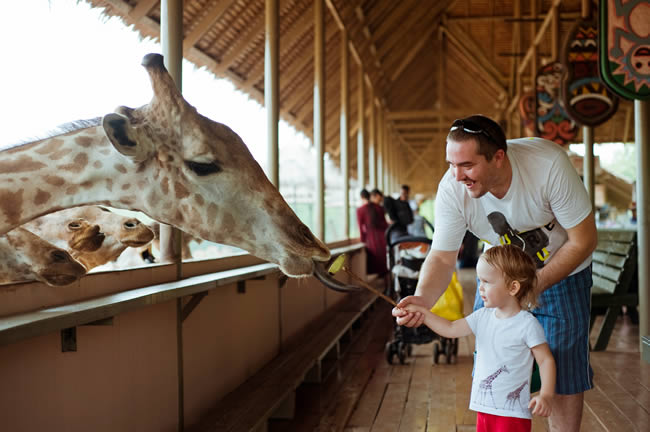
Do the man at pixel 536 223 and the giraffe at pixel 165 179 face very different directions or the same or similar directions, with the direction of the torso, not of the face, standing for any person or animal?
very different directions

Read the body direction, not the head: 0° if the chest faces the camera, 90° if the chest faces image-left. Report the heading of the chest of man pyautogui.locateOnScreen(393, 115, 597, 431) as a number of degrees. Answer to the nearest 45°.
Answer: approximately 45°

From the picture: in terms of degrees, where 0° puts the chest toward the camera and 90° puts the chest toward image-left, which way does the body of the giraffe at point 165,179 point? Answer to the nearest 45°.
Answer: approximately 270°

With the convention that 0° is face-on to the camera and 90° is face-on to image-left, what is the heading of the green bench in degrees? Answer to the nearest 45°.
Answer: approximately 45°

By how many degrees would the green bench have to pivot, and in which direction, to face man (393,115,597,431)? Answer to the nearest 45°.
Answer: approximately 45° to its left

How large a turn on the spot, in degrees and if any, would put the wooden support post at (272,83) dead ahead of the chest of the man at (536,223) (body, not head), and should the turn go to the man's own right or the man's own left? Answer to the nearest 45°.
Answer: approximately 90° to the man's own right

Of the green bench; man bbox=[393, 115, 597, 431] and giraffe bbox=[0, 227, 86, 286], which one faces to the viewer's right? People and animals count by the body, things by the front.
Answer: the giraffe

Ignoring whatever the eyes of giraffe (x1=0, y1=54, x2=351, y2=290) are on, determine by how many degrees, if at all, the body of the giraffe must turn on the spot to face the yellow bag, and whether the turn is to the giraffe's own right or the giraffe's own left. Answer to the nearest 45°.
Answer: approximately 45° to the giraffe's own left

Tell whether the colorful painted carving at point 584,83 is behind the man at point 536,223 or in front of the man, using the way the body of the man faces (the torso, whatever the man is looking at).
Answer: behind

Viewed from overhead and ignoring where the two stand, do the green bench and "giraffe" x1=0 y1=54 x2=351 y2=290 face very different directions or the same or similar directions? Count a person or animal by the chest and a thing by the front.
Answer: very different directions

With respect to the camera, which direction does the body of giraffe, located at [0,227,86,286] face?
to the viewer's right
